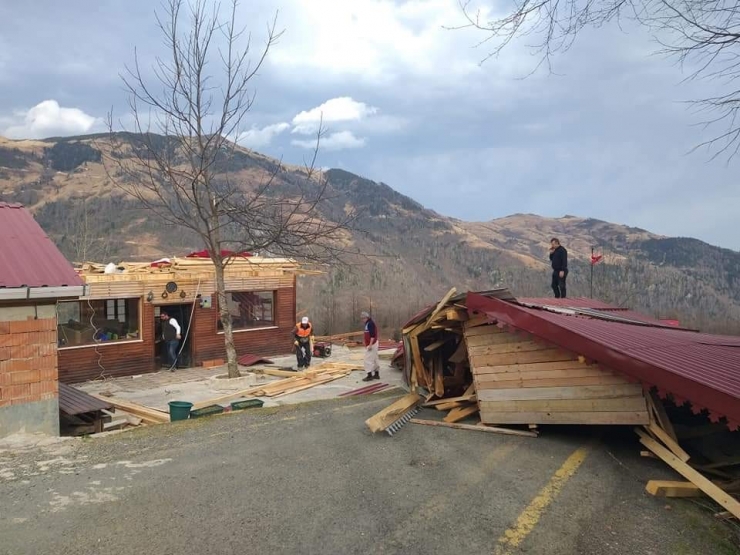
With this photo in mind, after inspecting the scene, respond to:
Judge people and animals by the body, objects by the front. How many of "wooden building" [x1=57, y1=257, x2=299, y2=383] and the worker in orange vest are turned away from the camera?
0

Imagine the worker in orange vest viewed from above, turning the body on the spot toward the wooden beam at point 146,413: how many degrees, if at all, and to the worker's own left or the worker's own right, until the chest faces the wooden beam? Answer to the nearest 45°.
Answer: approximately 45° to the worker's own right

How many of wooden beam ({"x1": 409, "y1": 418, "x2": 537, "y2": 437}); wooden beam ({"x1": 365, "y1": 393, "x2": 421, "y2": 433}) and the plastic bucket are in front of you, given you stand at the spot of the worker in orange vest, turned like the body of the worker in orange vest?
3

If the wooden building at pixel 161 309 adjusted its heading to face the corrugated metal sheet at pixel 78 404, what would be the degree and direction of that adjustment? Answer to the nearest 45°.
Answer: approximately 45° to its right

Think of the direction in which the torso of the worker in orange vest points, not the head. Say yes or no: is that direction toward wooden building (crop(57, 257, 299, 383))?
no

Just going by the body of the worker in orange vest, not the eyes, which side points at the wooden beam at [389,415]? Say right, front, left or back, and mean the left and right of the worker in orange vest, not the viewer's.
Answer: front

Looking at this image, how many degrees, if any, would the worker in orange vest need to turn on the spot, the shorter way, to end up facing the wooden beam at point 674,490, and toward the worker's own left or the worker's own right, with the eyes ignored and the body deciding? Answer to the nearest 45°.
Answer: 0° — they already face it

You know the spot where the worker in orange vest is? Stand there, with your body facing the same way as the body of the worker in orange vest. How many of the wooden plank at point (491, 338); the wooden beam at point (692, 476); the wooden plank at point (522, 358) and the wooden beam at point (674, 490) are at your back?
0

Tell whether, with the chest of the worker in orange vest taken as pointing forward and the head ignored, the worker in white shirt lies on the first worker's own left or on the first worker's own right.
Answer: on the first worker's own right

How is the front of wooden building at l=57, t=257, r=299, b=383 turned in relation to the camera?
facing the viewer and to the right of the viewer

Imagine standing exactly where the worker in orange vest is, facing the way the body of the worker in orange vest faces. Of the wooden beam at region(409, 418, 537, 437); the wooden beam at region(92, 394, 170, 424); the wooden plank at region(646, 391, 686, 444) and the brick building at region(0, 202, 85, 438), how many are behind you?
0

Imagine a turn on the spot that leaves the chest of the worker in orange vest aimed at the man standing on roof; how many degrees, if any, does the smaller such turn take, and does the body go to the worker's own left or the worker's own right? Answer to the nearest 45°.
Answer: approximately 90° to the worker's own left

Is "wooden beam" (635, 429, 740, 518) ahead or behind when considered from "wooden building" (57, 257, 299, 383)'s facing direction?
ahead

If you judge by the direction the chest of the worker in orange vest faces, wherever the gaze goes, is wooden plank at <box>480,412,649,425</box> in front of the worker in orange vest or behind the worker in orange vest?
in front

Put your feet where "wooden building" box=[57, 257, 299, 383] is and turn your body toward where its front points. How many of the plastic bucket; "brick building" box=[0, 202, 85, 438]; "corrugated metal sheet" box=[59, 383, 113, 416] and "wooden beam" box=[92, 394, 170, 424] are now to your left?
0

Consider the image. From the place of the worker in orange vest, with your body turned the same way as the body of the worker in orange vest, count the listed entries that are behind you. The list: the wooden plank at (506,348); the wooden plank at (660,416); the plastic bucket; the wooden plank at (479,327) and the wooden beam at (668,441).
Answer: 0

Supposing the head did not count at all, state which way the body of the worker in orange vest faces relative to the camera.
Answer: toward the camera
